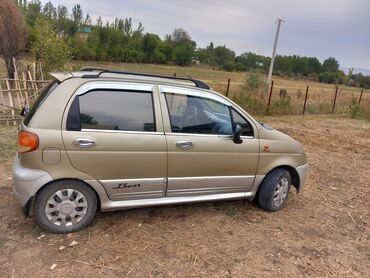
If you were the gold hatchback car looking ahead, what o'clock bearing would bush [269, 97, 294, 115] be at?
The bush is roughly at 10 o'clock from the gold hatchback car.

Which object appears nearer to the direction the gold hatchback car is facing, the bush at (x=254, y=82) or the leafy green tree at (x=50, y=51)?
the bush

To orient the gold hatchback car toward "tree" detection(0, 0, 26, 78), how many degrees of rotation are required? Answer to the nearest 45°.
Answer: approximately 135° to its left

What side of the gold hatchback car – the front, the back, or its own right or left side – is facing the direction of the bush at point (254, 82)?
left

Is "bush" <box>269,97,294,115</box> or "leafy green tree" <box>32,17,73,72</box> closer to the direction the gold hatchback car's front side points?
the bush

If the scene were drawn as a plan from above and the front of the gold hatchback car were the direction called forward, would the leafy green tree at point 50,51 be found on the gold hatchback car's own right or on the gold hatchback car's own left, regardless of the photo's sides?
on the gold hatchback car's own left

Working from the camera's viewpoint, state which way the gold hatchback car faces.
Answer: facing to the right of the viewer

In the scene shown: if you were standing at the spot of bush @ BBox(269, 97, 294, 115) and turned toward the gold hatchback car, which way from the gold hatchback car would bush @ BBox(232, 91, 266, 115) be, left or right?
right

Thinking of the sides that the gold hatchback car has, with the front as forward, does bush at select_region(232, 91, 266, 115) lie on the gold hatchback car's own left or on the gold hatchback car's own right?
on the gold hatchback car's own left
